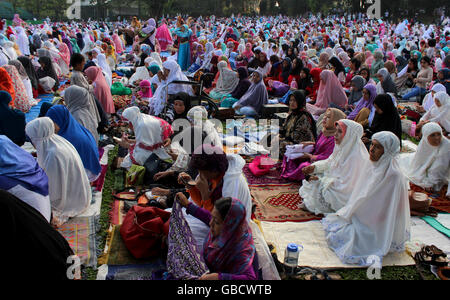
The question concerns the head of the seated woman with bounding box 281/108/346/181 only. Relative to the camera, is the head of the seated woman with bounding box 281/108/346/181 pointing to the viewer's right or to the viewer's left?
to the viewer's left

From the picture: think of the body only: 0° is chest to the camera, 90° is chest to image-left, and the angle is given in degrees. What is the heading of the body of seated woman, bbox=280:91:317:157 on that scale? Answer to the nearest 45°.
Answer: approximately 45°

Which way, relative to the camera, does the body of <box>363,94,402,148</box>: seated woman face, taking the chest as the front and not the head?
to the viewer's left

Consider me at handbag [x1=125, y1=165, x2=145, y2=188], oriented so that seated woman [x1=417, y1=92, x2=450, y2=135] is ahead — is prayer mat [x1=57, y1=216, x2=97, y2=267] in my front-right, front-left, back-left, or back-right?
back-right
